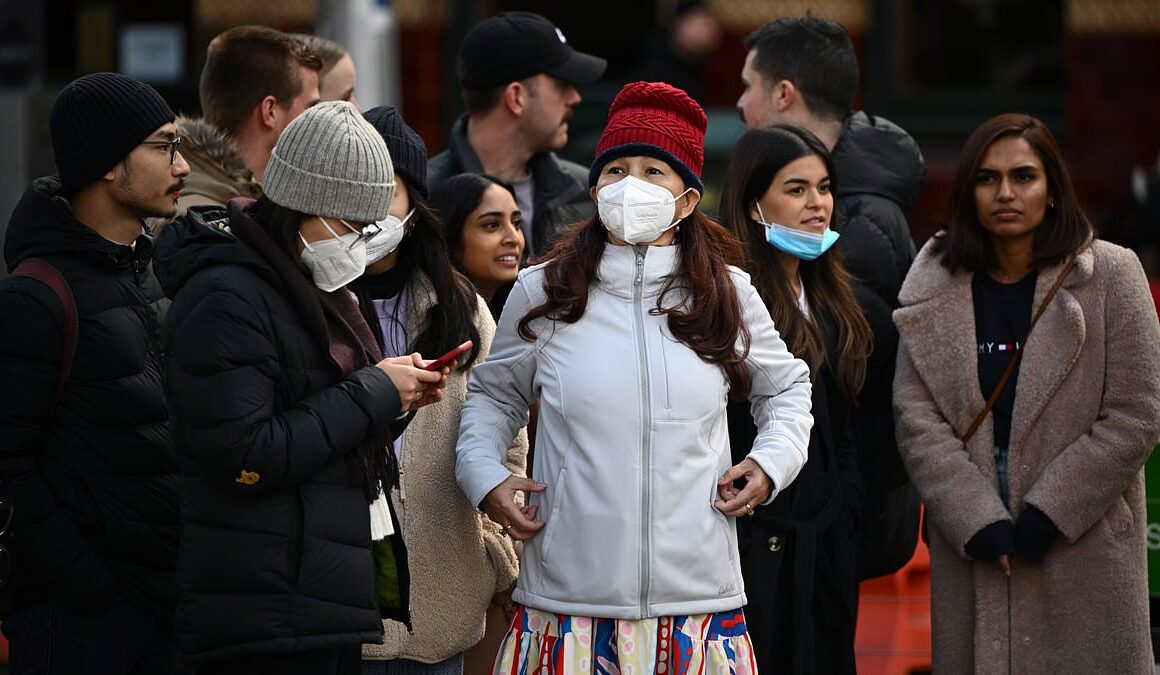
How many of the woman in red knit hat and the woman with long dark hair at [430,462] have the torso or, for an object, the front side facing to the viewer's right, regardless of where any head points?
0

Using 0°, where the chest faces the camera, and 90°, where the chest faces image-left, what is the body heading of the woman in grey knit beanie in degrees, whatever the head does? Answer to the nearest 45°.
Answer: approximately 270°

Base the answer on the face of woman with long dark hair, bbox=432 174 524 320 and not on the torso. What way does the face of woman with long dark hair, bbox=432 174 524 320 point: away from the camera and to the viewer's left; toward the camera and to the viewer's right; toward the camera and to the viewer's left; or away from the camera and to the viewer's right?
toward the camera and to the viewer's right

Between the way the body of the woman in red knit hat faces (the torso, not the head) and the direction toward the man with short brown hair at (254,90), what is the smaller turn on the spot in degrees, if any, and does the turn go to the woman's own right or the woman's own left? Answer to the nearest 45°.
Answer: approximately 135° to the woman's own right

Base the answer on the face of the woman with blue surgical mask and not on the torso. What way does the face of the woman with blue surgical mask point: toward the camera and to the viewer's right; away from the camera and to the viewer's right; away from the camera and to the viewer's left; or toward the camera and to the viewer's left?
toward the camera and to the viewer's right

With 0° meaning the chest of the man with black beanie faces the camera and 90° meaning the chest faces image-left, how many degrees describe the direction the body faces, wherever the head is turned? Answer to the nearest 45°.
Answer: approximately 270°

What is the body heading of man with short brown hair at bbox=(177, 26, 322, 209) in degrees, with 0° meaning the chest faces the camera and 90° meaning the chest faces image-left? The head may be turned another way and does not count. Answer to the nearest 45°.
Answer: approximately 225°

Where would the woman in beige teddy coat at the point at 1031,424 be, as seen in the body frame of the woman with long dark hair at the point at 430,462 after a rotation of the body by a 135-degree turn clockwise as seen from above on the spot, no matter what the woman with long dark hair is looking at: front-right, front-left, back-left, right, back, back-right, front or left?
right

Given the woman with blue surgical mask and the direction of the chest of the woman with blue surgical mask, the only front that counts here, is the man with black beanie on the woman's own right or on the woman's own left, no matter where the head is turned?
on the woman's own right

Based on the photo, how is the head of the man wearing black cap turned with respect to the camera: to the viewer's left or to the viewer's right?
to the viewer's right

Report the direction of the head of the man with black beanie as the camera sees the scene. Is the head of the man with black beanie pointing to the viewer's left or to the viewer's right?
to the viewer's right
